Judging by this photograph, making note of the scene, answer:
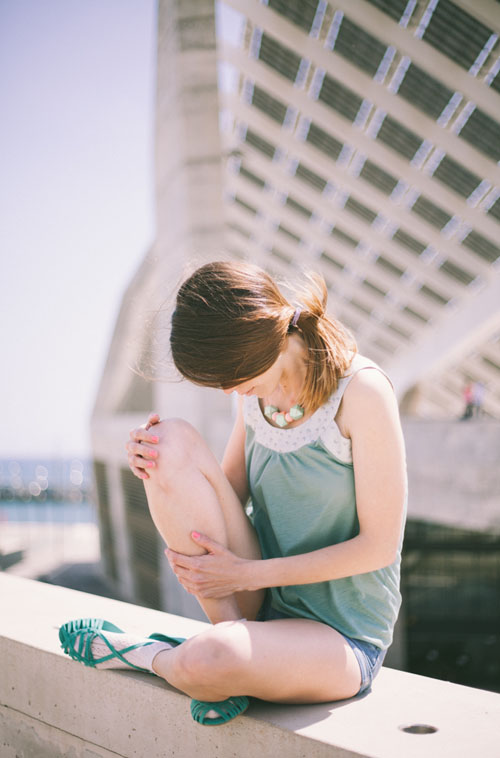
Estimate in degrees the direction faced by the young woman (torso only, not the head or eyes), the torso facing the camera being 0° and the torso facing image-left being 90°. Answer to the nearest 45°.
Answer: approximately 45°
